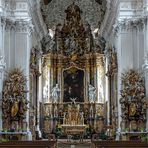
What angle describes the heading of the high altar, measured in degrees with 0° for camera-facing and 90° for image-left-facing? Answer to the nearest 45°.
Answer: approximately 0°
